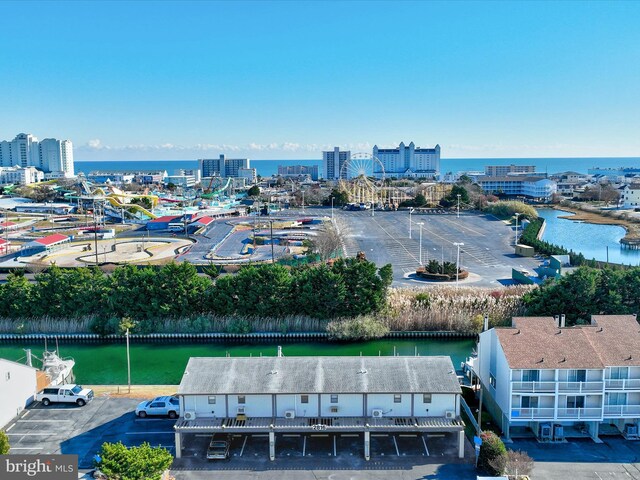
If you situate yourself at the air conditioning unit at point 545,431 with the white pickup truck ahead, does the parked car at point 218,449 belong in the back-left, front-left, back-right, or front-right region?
front-left

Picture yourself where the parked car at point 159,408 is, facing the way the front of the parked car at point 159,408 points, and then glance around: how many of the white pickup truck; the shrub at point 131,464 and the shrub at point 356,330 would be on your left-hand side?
1

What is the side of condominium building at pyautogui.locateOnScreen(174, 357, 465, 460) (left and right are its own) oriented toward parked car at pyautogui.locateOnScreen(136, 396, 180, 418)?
right

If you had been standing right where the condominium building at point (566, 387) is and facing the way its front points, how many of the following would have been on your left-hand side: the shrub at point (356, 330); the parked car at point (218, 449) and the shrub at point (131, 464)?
0

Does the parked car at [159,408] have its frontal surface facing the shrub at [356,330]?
no

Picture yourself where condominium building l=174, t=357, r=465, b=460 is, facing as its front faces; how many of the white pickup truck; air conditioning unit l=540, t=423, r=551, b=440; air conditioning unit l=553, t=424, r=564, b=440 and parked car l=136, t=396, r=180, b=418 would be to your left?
2

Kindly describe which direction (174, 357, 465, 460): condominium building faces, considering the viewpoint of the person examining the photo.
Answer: facing the viewer

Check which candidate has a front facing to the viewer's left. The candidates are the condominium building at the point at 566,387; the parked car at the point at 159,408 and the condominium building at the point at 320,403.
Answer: the parked car

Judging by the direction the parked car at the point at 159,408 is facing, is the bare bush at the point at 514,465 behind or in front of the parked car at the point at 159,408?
behind

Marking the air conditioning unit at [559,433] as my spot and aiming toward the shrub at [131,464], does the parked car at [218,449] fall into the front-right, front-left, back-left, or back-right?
front-right

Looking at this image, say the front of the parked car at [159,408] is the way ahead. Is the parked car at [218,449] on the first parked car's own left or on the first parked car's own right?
on the first parked car's own left

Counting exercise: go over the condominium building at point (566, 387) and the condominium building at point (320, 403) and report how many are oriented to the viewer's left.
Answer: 0

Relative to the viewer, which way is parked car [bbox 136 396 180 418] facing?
to the viewer's left

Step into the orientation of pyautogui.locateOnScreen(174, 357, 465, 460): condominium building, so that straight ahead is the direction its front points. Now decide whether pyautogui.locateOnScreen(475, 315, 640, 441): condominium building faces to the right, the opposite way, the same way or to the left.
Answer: the same way

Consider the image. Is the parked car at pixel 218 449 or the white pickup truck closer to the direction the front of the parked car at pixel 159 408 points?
the white pickup truck

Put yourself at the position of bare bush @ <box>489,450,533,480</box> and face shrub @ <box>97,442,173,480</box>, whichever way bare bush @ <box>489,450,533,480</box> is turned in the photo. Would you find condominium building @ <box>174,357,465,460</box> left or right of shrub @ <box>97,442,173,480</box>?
right

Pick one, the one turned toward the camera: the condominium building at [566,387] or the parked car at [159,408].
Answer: the condominium building

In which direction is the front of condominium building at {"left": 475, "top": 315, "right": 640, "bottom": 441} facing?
toward the camera

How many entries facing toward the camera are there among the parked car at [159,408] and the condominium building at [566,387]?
1
